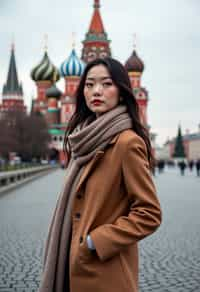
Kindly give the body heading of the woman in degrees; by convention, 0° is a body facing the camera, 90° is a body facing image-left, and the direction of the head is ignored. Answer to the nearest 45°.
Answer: approximately 45°

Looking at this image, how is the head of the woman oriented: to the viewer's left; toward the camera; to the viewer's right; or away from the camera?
toward the camera
